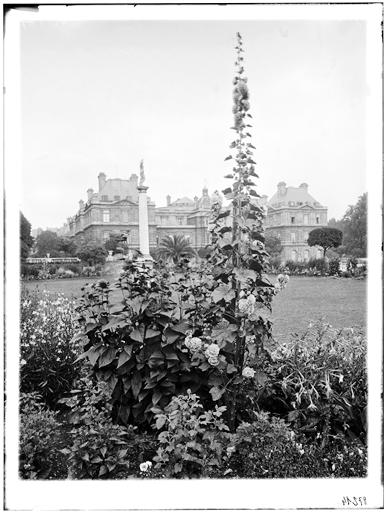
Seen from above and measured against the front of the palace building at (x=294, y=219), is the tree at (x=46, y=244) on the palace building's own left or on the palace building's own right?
on the palace building's own right

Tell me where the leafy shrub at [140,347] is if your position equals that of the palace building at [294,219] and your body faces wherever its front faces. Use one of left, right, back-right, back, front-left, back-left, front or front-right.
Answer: front-right

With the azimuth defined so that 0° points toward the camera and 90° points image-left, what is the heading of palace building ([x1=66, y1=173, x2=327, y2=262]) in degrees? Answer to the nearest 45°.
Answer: approximately 0°

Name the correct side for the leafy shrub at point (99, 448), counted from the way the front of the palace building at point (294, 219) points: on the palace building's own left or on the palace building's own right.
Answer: on the palace building's own right
